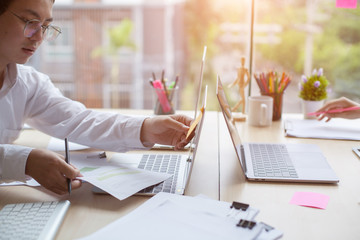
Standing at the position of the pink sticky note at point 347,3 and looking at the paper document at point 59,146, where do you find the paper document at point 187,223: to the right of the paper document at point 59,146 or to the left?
left

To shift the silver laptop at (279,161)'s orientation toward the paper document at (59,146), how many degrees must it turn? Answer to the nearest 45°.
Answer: approximately 180°

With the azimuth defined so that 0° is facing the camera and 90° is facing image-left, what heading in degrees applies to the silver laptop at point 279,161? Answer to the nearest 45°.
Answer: approximately 270°

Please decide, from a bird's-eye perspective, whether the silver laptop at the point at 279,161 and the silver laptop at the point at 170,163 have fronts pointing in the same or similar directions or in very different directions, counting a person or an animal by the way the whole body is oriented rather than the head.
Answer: very different directions

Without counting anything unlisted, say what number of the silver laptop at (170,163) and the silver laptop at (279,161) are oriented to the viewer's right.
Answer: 1

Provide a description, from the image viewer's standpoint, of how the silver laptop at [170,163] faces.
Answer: facing to the left of the viewer

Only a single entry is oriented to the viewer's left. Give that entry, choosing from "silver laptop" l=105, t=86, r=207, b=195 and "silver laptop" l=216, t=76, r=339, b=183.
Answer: "silver laptop" l=105, t=86, r=207, b=195

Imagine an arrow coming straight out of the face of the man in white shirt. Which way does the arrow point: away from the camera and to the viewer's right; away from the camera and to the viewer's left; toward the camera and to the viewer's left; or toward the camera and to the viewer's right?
toward the camera and to the viewer's right

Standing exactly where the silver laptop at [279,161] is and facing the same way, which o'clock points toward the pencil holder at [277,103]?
The pencil holder is roughly at 9 o'clock from the silver laptop.
